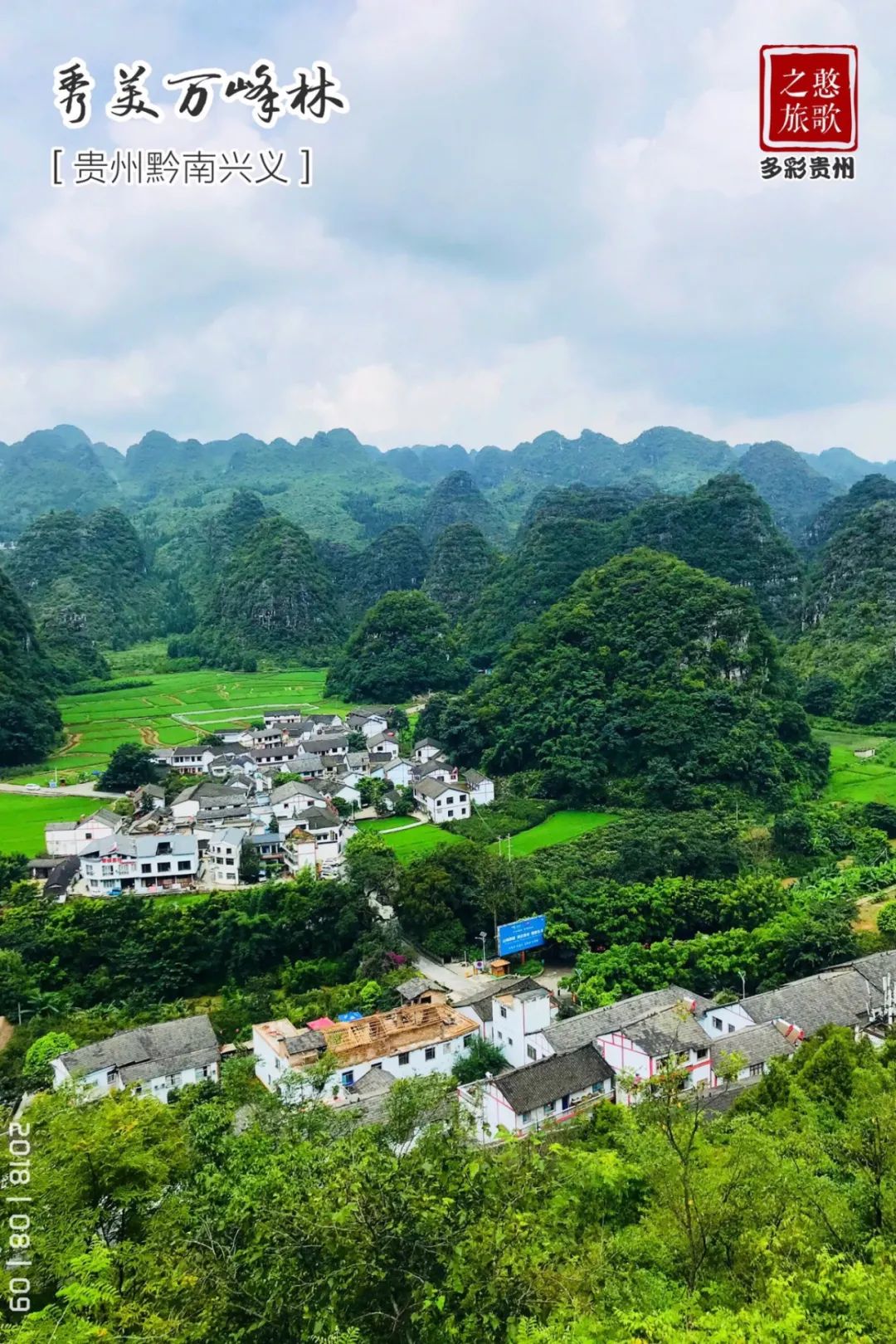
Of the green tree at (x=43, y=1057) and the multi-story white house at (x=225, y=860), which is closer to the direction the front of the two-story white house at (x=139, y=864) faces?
the green tree

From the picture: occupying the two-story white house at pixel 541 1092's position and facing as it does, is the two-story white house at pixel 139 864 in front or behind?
behind

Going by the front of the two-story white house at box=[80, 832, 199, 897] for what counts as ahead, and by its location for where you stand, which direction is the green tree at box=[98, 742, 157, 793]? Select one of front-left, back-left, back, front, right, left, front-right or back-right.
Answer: back

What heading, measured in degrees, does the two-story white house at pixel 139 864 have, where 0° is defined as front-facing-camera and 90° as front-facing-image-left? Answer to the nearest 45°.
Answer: approximately 0°

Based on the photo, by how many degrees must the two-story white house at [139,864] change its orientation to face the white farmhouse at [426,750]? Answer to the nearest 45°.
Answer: approximately 135° to its left

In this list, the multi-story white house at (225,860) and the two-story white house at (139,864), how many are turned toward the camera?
2

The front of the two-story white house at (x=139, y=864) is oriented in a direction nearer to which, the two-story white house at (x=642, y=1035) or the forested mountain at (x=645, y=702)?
the two-story white house

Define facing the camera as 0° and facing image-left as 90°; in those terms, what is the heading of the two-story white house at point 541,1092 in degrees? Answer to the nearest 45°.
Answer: approximately 315°

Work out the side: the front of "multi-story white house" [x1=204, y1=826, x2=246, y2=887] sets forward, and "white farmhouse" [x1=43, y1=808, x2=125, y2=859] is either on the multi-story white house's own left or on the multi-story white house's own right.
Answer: on the multi-story white house's own right
